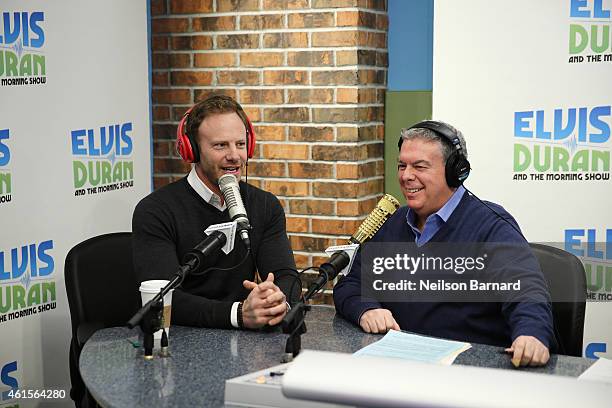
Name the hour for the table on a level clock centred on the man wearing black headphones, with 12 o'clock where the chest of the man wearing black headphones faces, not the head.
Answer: The table is roughly at 12 o'clock from the man wearing black headphones.

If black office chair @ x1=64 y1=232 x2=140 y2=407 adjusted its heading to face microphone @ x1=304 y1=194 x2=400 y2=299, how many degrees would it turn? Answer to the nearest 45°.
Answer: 0° — it already faces it

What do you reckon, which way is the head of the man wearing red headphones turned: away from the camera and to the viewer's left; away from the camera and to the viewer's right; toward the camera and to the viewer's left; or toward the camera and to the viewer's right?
toward the camera and to the viewer's right

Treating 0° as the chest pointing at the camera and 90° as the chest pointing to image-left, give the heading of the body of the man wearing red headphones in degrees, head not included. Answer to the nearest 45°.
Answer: approximately 315°

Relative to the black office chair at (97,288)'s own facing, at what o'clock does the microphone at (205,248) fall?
The microphone is roughly at 1 o'clock from the black office chair.

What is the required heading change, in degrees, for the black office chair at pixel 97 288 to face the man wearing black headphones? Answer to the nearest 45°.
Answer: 0° — it already faces them

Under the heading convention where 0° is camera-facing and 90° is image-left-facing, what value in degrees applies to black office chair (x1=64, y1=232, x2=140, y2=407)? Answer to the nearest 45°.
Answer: approximately 315°
